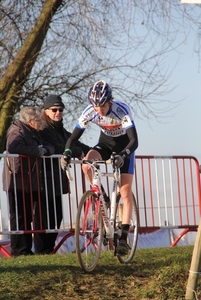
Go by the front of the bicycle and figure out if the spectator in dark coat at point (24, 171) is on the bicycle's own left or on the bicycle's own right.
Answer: on the bicycle's own right

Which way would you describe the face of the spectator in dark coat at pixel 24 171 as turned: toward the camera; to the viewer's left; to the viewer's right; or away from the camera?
to the viewer's right

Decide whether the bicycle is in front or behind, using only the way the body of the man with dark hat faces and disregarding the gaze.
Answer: in front

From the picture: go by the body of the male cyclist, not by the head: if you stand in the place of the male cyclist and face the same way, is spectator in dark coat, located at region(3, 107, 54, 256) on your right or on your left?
on your right

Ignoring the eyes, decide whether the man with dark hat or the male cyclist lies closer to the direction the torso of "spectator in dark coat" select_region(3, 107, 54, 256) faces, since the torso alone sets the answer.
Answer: the male cyclist

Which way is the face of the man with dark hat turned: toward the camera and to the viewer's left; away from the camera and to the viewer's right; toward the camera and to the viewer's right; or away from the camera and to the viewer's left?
toward the camera and to the viewer's right

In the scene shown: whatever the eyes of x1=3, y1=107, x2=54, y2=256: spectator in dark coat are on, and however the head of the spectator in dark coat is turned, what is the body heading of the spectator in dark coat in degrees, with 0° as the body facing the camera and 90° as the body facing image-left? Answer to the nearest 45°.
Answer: approximately 315°

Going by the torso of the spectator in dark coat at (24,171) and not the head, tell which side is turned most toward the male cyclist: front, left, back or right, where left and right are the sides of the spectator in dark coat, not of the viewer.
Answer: front

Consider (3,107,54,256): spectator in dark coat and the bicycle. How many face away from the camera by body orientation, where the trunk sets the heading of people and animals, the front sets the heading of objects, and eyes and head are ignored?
0

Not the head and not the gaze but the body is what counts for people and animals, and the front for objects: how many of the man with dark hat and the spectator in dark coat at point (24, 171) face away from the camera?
0

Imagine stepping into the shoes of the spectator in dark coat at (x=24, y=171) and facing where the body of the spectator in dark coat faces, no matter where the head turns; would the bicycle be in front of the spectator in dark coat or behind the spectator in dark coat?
in front

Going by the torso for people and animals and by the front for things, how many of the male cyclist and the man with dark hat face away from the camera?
0
